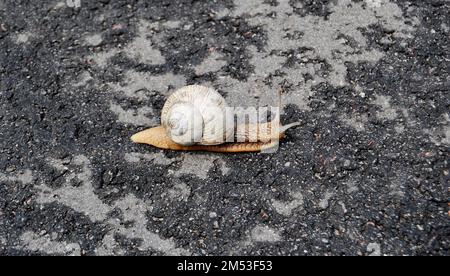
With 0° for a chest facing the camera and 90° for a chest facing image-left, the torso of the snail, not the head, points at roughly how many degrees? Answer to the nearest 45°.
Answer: approximately 270°
